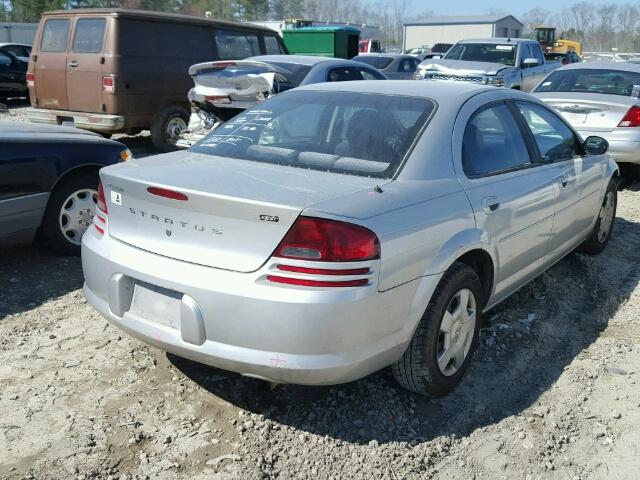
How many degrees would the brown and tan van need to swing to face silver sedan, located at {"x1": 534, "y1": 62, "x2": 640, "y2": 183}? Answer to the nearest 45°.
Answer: approximately 90° to its right

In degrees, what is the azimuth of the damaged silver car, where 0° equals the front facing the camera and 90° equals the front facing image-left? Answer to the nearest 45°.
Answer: approximately 225°

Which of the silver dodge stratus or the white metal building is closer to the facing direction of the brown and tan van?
the white metal building

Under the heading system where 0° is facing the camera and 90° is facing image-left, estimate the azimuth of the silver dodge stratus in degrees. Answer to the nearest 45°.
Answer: approximately 225°

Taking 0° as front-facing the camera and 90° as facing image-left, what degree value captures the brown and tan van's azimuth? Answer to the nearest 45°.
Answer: approximately 225°

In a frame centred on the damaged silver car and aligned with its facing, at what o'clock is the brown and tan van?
The brown and tan van is roughly at 9 o'clock from the damaged silver car.

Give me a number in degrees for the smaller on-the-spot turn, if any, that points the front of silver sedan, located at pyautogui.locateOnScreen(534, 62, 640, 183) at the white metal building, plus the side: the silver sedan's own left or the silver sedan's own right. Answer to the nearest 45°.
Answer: approximately 45° to the silver sedan's own left

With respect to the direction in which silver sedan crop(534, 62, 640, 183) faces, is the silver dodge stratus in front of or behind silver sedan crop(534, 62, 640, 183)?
behind

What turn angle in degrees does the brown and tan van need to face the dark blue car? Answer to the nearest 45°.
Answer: approximately 135° to its right

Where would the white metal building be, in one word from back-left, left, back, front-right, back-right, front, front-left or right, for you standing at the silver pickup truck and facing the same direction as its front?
back-right

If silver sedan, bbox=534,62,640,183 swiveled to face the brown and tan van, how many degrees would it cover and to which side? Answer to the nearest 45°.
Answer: approximately 135° to its left

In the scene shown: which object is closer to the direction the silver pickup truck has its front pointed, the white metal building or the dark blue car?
the dark blue car

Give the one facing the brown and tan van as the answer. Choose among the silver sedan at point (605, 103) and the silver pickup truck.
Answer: the silver pickup truck

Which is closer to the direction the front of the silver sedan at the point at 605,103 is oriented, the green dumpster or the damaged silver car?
the green dumpster
